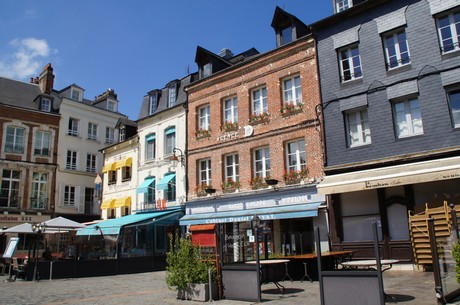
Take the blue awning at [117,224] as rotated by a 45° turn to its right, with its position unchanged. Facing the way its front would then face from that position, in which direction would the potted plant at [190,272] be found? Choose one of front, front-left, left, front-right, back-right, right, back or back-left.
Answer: left

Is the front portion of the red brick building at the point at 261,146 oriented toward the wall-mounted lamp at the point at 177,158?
no

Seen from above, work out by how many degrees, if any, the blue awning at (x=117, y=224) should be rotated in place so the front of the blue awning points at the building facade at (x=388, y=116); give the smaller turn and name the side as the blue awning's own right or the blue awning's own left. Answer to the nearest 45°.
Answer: approximately 90° to the blue awning's own left

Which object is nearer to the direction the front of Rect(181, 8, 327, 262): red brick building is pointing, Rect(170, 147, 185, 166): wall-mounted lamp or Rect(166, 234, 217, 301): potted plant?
the potted plant

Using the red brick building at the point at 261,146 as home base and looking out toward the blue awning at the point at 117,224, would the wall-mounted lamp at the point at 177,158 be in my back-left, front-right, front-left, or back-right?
front-right

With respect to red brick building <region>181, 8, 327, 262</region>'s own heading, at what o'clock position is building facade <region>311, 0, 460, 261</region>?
The building facade is roughly at 9 o'clock from the red brick building.

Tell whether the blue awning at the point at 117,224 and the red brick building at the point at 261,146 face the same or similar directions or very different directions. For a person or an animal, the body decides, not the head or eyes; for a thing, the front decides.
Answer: same or similar directions

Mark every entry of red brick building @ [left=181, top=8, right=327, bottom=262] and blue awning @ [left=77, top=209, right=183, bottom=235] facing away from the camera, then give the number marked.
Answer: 0

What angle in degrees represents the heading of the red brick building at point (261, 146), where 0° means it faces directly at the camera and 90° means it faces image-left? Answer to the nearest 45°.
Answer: approximately 45°

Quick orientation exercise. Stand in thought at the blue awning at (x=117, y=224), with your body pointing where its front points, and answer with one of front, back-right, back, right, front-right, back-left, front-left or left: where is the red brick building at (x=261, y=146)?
left

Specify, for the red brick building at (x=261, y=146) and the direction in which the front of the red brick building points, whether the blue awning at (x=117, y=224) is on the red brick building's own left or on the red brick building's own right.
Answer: on the red brick building's own right
